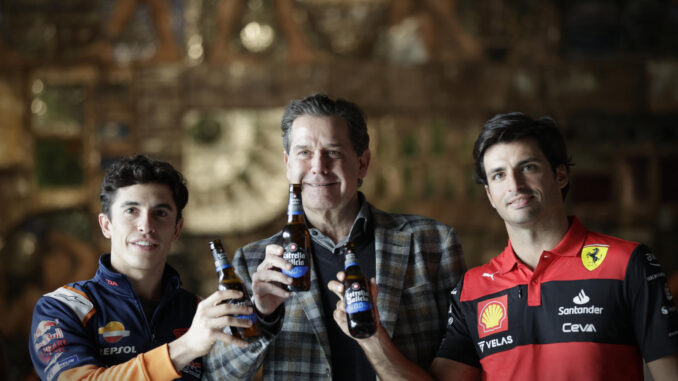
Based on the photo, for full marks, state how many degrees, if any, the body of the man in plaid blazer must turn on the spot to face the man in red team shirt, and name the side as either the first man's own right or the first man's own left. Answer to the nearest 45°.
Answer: approximately 45° to the first man's own left

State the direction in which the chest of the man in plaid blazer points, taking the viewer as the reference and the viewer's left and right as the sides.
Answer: facing the viewer
